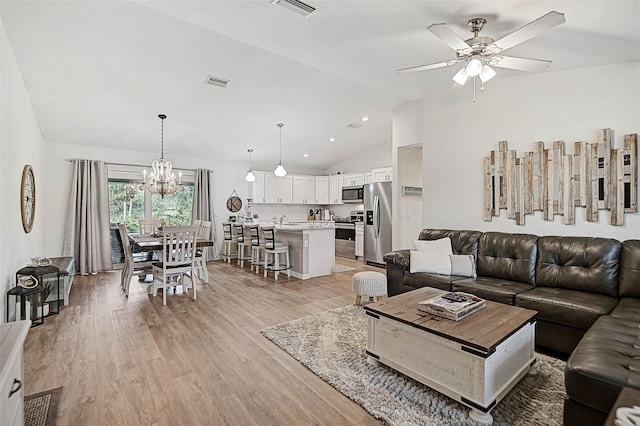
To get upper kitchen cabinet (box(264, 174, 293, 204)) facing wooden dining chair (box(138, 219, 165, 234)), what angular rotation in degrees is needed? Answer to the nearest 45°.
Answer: approximately 45° to its right

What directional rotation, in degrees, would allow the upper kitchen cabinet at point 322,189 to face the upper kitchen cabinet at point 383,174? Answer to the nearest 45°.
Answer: approximately 45° to its left

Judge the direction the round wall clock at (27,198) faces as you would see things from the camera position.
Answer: facing to the right of the viewer

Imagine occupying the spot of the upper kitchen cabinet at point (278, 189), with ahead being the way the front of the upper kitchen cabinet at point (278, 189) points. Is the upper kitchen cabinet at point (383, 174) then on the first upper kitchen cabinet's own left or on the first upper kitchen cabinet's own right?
on the first upper kitchen cabinet's own left

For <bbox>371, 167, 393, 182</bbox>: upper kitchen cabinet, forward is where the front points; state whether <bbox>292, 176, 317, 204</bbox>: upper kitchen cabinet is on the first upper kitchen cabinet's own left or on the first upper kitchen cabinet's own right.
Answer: on the first upper kitchen cabinet's own right

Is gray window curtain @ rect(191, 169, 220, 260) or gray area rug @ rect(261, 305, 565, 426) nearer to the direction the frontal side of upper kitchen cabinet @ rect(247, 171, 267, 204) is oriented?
the gray area rug

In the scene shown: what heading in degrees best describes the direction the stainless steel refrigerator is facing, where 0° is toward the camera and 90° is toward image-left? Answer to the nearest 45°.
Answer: approximately 45°
